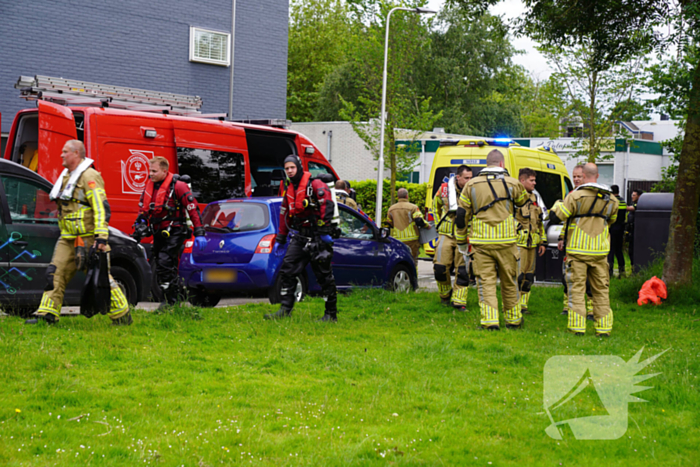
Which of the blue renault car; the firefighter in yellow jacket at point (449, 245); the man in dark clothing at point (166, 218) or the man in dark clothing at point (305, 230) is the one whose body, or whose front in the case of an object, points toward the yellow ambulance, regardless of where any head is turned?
the blue renault car

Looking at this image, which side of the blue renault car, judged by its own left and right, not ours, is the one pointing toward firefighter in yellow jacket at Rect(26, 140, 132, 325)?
back

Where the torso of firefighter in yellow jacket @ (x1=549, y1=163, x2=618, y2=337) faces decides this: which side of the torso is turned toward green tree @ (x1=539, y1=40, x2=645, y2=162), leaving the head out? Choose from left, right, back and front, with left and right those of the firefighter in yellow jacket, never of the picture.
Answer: front

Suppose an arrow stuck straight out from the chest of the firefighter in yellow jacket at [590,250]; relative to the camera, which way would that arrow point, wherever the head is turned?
away from the camera

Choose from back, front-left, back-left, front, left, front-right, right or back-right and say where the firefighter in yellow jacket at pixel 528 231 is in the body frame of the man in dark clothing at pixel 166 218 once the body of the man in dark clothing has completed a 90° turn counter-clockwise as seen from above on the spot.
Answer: front-left

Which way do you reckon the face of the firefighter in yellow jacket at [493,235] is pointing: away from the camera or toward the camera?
away from the camera

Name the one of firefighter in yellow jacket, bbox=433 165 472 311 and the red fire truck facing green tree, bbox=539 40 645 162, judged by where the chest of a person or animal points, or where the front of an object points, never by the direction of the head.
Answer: the red fire truck

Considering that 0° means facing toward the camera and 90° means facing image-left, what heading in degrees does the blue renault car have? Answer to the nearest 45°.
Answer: approximately 225°

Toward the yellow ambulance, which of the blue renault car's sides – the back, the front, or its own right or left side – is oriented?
front

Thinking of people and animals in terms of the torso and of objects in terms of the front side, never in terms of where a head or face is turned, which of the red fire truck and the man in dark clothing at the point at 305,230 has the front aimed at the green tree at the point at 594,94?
the red fire truck
